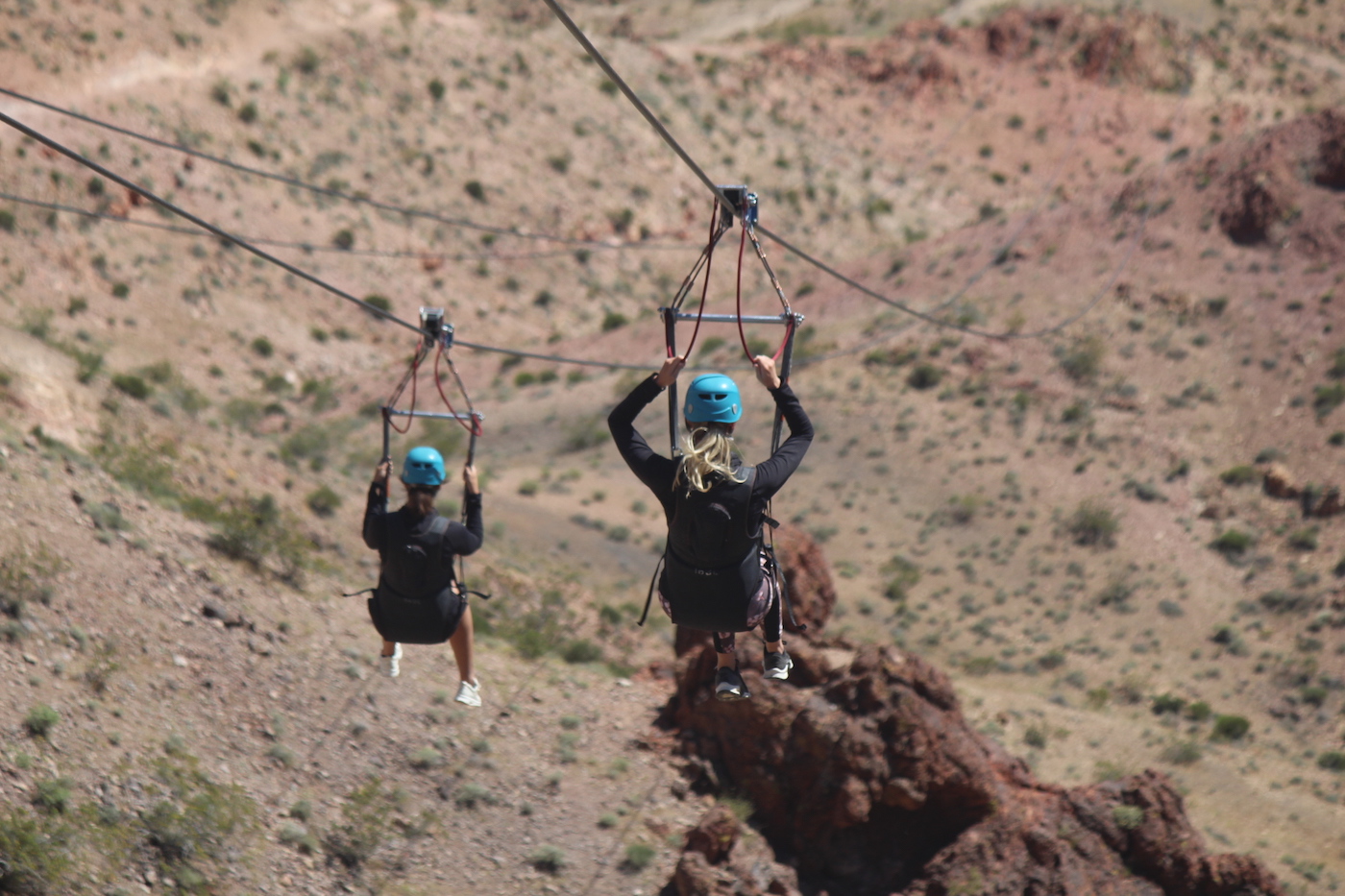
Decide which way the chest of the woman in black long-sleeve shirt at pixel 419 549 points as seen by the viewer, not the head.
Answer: away from the camera

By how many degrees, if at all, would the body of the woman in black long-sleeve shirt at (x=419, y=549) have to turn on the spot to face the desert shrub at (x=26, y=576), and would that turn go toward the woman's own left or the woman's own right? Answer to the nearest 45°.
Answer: approximately 45° to the woman's own left

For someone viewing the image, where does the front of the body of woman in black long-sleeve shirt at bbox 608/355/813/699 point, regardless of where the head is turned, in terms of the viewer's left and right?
facing away from the viewer

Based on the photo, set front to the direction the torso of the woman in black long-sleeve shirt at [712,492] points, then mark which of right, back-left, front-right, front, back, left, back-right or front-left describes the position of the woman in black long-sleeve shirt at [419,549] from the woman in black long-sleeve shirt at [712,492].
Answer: front-left

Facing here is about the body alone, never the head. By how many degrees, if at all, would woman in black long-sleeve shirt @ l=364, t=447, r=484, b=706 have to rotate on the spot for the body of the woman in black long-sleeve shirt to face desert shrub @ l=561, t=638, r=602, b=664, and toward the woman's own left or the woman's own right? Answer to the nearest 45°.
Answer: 0° — they already face it

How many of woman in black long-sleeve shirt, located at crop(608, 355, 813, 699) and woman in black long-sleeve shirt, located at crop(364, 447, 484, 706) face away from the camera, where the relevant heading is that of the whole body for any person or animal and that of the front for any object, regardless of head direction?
2

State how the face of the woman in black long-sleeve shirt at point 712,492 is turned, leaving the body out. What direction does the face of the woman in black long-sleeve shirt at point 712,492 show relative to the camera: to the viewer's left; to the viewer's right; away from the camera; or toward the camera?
away from the camera

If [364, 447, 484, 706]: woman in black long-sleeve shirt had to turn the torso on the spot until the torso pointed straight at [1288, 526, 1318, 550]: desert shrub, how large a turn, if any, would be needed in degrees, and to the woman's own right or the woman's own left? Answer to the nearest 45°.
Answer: approximately 45° to the woman's own right

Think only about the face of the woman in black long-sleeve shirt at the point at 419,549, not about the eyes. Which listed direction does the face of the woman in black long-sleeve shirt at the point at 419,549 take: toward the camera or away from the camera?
away from the camera
